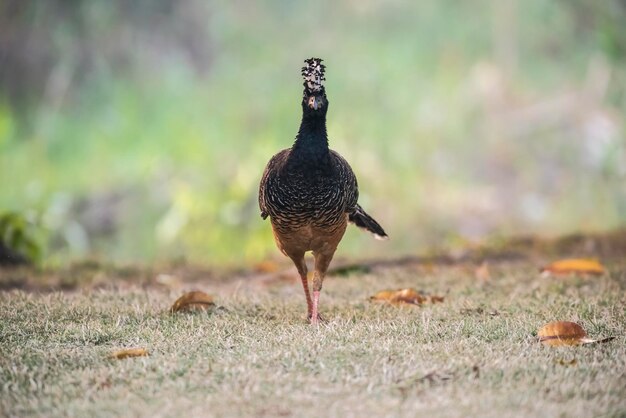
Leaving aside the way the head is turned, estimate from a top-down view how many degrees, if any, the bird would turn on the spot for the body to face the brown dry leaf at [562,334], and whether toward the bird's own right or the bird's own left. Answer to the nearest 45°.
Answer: approximately 45° to the bird's own left

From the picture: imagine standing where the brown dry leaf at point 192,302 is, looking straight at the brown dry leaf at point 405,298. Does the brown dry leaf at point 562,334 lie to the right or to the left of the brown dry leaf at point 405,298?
right

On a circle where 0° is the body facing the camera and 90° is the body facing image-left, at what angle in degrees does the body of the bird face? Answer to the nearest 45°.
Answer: approximately 0°

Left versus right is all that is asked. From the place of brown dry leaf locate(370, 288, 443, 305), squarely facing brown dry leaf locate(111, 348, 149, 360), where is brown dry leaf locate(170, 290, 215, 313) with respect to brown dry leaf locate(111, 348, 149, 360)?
right

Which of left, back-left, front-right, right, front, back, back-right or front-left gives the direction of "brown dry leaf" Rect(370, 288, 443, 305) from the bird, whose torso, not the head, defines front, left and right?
back-left

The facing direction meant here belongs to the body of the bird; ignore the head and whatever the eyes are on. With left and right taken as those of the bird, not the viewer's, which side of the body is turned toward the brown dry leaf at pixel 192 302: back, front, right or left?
right

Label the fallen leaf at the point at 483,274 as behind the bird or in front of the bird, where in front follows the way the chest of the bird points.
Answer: behind

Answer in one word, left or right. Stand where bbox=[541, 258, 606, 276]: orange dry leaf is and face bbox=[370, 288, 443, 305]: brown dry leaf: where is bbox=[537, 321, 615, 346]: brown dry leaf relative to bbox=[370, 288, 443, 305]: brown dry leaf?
left
